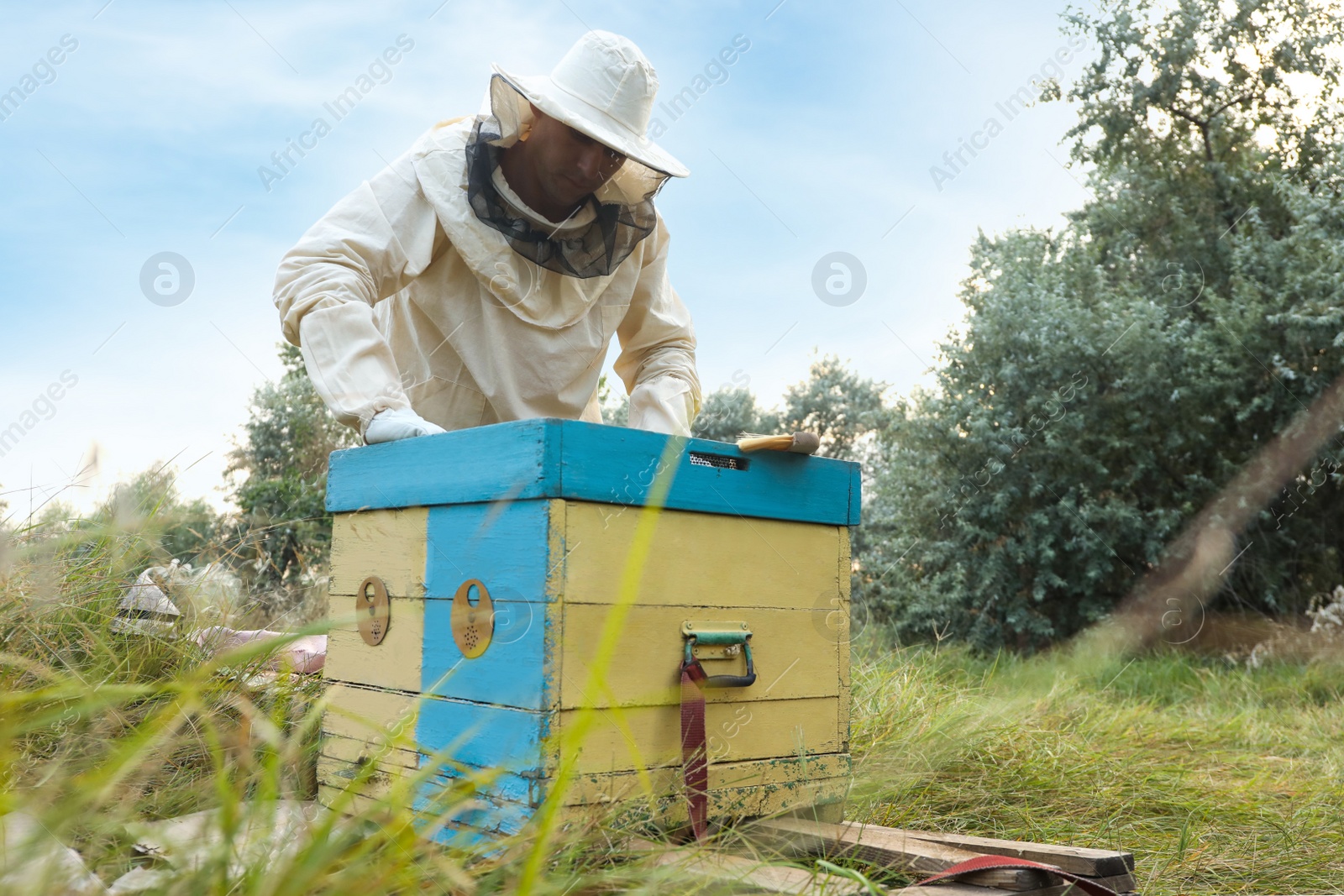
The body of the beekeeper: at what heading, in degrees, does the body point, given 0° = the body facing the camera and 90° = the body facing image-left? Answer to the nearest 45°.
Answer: approximately 315°

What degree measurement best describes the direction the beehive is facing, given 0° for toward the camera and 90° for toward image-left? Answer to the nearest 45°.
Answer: approximately 45°

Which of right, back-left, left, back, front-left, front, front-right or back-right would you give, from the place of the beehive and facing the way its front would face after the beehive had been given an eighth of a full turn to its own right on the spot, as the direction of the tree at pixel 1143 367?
back-right

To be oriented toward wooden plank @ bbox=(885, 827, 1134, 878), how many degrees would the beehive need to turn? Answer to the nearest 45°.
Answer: approximately 135° to its left

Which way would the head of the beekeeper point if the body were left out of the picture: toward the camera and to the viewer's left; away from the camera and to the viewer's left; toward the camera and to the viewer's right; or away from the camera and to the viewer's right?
toward the camera and to the viewer's right

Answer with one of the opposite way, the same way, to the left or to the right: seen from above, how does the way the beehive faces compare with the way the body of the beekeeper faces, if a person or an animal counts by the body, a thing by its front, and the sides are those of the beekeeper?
to the right

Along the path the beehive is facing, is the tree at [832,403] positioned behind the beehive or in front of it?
behind
